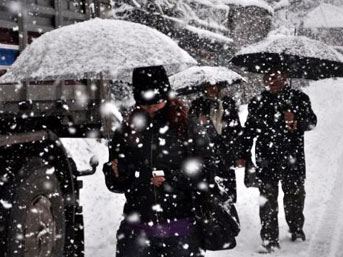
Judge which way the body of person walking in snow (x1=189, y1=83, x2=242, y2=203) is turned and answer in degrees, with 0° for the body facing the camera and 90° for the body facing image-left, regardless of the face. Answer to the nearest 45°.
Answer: approximately 0°

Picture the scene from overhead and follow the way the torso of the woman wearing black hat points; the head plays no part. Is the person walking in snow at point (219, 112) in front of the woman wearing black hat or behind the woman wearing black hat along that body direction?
behind

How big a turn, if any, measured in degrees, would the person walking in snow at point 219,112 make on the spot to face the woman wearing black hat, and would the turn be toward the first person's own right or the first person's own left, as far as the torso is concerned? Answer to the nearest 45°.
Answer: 0° — they already face them

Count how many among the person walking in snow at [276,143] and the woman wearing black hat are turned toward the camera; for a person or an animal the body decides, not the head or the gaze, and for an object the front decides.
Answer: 2

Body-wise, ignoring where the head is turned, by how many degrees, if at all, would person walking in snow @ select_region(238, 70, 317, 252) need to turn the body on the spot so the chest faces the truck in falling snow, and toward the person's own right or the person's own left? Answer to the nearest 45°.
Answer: approximately 45° to the person's own right

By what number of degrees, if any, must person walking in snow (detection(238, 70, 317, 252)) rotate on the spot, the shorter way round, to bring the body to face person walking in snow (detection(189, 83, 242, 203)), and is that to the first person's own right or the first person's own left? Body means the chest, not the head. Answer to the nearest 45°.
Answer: approximately 135° to the first person's own right

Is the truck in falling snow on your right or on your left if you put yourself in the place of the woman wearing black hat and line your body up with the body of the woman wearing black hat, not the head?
on your right

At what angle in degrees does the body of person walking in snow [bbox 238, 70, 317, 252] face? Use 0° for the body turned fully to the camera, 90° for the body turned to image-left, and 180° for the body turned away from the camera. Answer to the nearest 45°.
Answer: approximately 0°

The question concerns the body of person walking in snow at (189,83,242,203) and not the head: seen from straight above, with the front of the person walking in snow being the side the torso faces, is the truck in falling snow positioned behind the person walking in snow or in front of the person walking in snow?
in front

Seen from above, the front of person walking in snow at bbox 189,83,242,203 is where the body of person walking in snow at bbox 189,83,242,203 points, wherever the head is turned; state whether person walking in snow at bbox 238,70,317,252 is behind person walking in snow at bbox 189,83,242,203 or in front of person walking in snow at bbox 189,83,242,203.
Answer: in front

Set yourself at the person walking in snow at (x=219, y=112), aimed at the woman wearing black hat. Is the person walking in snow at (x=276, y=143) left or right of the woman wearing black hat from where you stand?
left

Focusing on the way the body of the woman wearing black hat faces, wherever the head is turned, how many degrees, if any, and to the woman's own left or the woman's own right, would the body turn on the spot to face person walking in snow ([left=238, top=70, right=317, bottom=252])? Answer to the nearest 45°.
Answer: approximately 135° to the woman's own left
